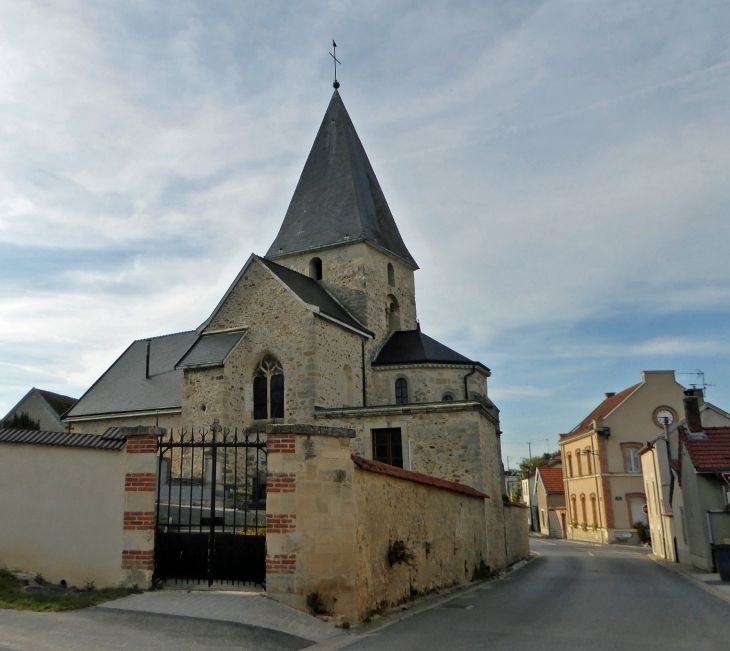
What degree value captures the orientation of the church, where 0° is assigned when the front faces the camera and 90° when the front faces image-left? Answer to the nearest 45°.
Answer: approximately 135°

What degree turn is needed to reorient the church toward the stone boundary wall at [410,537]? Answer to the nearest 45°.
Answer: approximately 135° to its left

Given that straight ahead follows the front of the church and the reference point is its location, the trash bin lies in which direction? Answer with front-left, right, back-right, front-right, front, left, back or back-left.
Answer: back

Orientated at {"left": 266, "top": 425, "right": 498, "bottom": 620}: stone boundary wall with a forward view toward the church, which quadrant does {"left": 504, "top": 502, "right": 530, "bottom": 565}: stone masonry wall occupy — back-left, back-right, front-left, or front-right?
front-right

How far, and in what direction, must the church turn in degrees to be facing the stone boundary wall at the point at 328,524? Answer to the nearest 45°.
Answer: approximately 135° to its left

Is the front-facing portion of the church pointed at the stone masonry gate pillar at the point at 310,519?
no

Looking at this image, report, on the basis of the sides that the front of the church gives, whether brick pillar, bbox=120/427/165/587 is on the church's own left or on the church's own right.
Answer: on the church's own left

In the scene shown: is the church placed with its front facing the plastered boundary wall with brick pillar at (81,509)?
no
